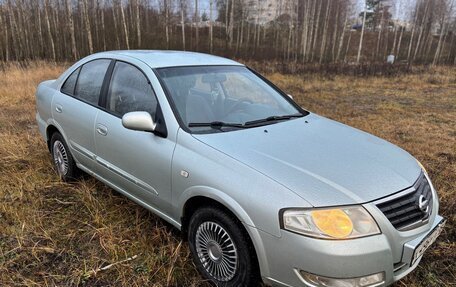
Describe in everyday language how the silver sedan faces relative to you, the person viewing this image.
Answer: facing the viewer and to the right of the viewer
